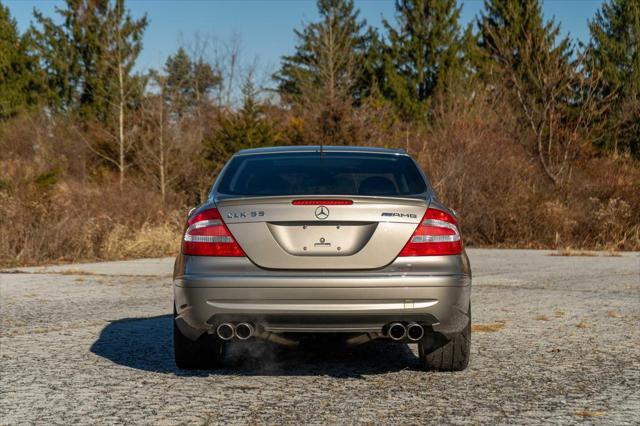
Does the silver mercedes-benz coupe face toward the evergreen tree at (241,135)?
yes

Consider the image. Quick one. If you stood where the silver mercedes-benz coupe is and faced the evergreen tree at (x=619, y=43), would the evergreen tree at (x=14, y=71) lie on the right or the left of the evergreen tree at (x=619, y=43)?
left

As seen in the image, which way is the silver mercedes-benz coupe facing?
away from the camera
